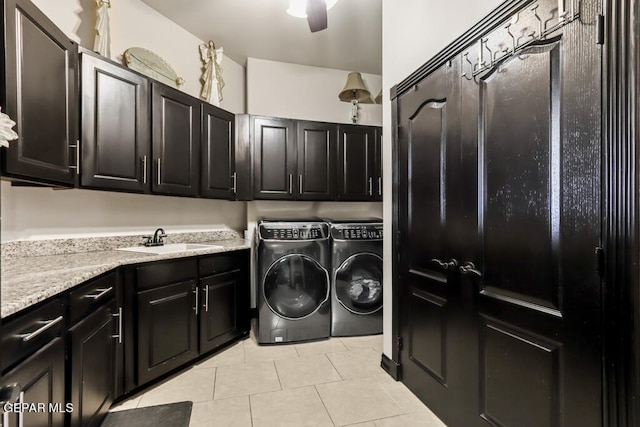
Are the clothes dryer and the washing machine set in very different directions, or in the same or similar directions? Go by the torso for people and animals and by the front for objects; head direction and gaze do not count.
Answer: same or similar directions

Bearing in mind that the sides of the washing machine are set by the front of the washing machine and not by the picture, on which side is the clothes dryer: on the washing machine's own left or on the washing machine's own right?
on the washing machine's own left

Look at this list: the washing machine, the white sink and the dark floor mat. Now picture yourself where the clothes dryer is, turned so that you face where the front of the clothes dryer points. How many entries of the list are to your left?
0

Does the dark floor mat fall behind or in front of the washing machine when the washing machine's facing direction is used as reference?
in front

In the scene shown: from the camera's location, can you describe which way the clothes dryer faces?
facing the viewer

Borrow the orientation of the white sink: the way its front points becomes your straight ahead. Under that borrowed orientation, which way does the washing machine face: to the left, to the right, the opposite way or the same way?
to the right

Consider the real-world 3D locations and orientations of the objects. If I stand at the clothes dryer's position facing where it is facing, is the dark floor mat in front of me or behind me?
in front

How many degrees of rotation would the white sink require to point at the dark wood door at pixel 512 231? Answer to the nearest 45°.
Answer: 0° — it already faces it

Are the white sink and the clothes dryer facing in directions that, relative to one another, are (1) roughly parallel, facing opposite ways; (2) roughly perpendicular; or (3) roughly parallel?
roughly perpendicular

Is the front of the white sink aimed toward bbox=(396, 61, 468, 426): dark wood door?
yes

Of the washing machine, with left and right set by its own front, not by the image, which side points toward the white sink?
right

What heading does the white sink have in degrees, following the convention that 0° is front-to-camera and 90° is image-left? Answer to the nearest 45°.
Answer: approximately 315°

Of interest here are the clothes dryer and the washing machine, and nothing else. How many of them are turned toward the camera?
2

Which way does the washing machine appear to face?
toward the camera
